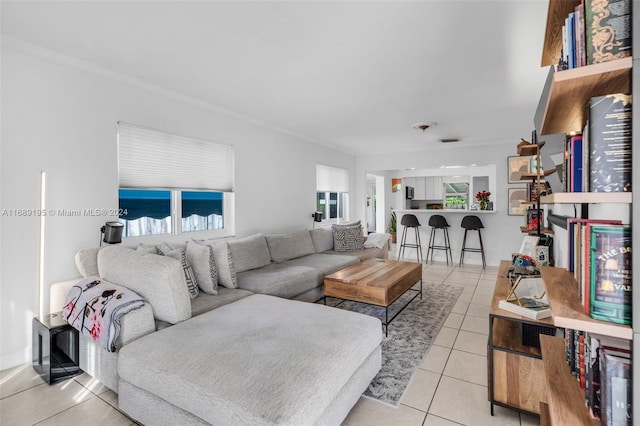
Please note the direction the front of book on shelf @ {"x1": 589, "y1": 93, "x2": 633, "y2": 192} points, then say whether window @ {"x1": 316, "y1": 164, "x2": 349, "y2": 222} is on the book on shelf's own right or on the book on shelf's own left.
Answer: on the book on shelf's own right

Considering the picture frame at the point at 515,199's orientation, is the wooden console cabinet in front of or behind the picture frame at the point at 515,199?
in front

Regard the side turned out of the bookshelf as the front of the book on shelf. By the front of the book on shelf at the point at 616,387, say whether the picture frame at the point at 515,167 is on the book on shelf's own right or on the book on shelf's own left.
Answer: on the book on shelf's own right

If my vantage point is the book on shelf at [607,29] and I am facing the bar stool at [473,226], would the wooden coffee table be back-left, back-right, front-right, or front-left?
front-left

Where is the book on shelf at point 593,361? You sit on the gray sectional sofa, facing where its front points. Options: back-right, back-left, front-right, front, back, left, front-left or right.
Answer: front

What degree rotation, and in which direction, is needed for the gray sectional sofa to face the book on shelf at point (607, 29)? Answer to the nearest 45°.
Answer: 0° — it already faces it

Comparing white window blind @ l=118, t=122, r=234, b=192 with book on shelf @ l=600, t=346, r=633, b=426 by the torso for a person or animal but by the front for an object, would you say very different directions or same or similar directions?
very different directions
